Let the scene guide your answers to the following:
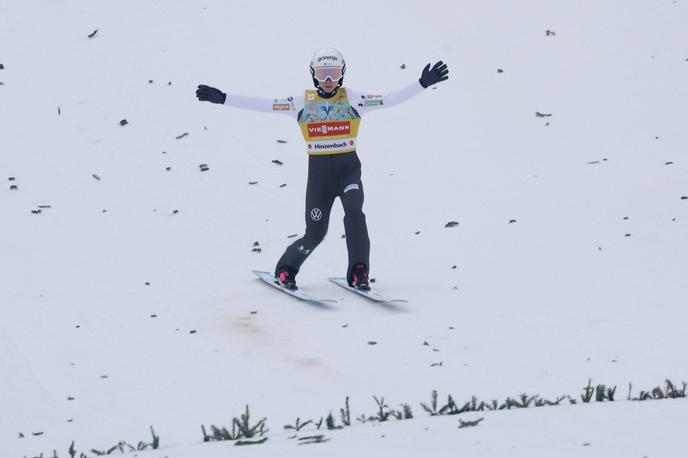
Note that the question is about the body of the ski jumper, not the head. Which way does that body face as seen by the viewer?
toward the camera

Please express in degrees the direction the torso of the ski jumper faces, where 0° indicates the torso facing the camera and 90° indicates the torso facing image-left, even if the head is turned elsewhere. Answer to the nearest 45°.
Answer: approximately 0°
